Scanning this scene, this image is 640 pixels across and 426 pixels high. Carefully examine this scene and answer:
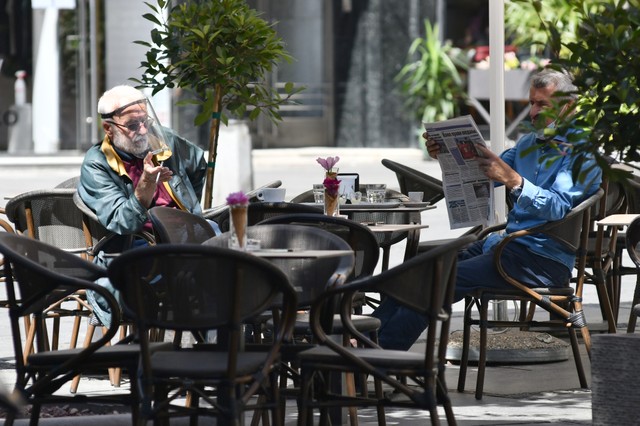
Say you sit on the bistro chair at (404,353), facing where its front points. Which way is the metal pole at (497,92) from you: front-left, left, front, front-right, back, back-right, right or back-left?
right

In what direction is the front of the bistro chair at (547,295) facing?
to the viewer's left

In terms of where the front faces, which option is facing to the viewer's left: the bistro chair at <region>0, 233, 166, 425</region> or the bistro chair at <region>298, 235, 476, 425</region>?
the bistro chair at <region>298, 235, 476, 425</region>

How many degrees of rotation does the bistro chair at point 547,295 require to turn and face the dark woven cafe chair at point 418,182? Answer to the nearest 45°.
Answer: approximately 90° to its right

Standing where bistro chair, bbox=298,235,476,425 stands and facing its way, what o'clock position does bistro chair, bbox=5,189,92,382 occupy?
bistro chair, bbox=5,189,92,382 is roughly at 2 o'clock from bistro chair, bbox=298,235,476,425.

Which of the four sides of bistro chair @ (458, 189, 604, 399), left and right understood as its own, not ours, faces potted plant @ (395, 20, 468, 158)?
right

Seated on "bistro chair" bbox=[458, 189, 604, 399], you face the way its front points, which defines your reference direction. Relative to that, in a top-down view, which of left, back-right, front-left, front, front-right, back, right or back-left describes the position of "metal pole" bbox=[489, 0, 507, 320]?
right

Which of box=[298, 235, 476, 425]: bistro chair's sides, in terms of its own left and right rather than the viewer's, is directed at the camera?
left

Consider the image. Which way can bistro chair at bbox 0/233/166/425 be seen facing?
to the viewer's right
